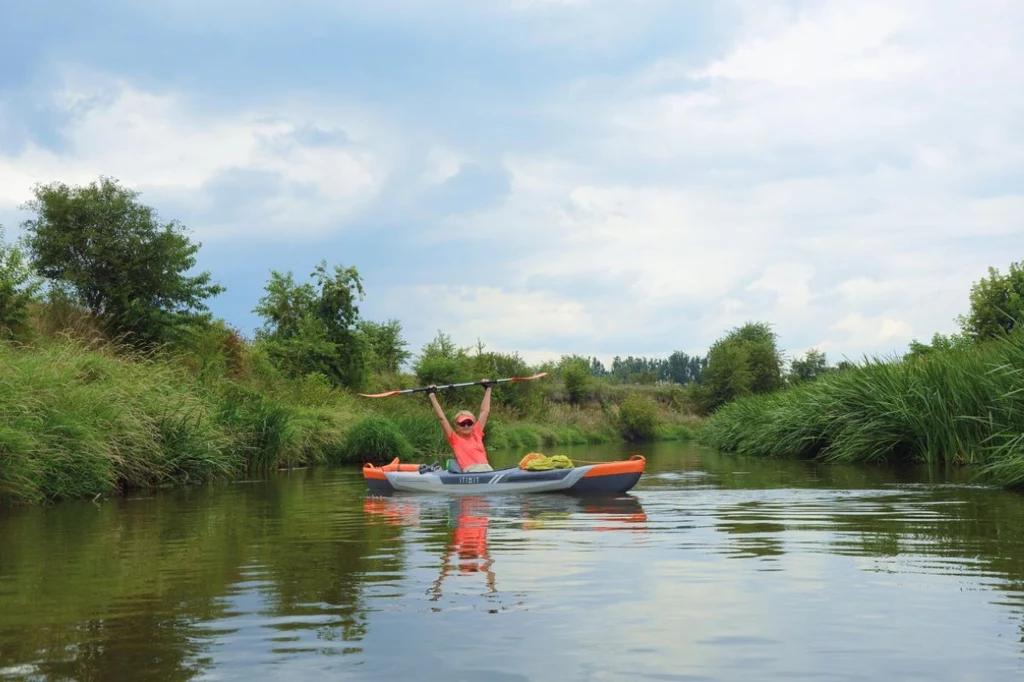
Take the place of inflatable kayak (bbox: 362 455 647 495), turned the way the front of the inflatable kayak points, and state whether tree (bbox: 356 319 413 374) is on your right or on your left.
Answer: on your left

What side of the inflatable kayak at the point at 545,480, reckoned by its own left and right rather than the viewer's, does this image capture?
right

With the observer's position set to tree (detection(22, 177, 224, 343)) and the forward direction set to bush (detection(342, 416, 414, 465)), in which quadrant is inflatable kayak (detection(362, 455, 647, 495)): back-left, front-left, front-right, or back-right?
front-right

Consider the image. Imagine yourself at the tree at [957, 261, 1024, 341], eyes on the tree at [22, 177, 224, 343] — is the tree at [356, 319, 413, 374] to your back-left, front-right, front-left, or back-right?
front-right

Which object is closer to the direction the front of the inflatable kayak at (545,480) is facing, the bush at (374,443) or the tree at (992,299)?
the tree

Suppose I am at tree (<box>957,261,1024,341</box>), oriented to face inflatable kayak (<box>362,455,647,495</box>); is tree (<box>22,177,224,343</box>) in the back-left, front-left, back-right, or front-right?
front-right

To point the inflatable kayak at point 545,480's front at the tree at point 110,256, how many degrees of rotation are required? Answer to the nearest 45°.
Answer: approximately 135° to its left

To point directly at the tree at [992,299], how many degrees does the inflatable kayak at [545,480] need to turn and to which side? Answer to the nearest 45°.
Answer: approximately 45° to its left

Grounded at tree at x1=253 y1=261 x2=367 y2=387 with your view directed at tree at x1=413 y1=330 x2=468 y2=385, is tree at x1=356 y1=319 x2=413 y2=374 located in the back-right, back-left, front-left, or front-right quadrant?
front-left

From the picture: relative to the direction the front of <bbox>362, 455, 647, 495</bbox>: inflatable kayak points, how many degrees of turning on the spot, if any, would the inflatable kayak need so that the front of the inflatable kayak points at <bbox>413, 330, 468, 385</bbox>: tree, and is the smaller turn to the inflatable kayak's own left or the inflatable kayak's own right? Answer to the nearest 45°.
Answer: approximately 90° to the inflatable kayak's own left
